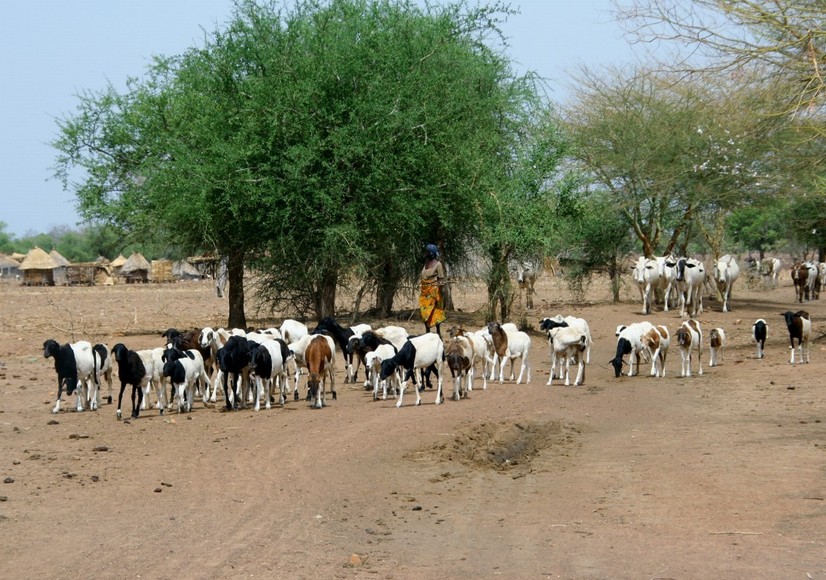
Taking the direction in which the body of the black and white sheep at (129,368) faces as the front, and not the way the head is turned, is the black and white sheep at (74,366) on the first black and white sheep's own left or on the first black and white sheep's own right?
on the first black and white sheep's own right

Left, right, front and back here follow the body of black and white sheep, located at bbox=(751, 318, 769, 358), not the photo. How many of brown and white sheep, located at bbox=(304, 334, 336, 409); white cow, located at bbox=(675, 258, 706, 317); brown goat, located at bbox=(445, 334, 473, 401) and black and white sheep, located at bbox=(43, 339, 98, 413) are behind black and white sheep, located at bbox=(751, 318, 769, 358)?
1

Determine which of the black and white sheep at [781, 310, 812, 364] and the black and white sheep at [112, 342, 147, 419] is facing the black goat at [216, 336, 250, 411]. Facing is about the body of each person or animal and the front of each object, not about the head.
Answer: the black and white sheep at [781, 310, 812, 364]

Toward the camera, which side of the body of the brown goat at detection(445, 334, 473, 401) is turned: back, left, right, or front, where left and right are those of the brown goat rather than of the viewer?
front

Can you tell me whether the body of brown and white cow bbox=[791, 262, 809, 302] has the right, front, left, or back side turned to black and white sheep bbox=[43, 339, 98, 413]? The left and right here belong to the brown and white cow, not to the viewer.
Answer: front

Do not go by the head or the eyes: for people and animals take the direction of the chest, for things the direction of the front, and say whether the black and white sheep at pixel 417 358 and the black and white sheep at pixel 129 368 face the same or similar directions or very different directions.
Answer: same or similar directions

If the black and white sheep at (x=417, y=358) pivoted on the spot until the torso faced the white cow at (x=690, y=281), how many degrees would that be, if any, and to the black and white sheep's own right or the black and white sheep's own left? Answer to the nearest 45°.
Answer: approximately 180°

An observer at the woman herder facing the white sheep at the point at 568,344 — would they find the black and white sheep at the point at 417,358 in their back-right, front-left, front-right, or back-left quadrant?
front-right

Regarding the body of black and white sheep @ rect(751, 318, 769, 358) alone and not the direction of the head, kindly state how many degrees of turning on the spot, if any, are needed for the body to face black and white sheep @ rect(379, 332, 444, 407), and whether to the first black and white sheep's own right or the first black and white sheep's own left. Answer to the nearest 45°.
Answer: approximately 45° to the first black and white sheep's own right

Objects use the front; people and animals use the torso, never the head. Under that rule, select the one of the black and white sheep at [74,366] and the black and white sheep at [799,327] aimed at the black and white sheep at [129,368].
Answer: the black and white sheep at [799,327]

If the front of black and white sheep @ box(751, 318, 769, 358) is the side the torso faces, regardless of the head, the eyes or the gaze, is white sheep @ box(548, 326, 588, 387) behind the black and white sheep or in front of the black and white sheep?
in front

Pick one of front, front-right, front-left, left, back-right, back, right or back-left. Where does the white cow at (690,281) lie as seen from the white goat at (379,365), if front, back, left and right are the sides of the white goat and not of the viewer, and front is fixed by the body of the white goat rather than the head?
back

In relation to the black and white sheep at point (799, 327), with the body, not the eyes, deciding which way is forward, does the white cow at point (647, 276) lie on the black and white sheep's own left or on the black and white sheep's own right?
on the black and white sheep's own right

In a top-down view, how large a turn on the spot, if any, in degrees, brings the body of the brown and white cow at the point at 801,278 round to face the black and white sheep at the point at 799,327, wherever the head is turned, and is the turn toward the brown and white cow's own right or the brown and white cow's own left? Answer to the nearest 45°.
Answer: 0° — it already faces it

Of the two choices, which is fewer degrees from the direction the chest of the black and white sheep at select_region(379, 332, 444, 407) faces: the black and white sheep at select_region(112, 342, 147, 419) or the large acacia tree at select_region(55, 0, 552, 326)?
the black and white sheep

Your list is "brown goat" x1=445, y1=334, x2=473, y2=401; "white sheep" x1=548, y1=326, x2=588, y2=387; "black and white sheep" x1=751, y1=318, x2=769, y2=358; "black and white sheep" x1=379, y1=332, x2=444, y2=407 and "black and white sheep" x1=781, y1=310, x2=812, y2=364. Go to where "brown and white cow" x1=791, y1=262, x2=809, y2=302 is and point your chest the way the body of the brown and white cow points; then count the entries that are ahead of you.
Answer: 5

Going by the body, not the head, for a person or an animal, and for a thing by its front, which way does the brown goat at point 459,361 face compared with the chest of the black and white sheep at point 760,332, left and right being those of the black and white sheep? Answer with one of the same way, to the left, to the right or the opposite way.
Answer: the same way

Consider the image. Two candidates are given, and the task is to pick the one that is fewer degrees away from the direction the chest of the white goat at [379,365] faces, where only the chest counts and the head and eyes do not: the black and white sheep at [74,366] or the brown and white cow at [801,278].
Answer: the black and white sheep

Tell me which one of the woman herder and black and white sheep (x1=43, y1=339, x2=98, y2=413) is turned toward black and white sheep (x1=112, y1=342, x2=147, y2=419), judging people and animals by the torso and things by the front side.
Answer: the woman herder

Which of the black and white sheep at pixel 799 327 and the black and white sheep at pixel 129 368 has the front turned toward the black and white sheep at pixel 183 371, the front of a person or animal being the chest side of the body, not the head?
the black and white sheep at pixel 799 327

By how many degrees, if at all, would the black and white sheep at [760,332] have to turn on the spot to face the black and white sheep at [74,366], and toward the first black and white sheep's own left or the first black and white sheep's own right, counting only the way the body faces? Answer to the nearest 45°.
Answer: approximately 45° to the first black and white sheep's own right

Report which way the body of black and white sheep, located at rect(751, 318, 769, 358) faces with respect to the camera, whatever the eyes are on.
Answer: toward the camera
